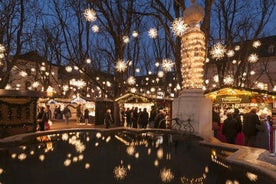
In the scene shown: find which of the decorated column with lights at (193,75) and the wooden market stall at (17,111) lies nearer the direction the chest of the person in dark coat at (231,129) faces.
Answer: the decorated column with lights

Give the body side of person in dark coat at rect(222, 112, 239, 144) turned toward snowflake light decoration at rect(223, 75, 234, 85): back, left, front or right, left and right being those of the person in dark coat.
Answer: front

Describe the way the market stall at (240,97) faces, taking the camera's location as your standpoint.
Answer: facing the viewer

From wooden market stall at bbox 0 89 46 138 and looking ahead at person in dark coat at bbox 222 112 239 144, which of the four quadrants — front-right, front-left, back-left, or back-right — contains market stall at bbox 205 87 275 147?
front-left

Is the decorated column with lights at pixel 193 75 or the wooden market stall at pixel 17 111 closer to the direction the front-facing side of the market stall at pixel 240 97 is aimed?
the decorated column with lights

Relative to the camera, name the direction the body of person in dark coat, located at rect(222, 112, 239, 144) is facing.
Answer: away from the camera

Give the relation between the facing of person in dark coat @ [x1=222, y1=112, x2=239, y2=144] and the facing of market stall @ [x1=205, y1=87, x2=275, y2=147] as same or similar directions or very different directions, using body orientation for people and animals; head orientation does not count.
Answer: very different directions

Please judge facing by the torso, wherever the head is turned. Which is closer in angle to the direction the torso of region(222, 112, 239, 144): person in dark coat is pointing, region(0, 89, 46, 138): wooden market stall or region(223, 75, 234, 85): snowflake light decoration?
the snowflake light decoration

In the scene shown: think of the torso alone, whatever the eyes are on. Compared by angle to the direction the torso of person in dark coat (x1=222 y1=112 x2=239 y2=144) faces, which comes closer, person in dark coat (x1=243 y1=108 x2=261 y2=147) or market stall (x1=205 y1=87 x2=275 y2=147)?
the market stall

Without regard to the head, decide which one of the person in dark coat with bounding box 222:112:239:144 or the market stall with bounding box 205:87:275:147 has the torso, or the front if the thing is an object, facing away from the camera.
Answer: the person in dark coat

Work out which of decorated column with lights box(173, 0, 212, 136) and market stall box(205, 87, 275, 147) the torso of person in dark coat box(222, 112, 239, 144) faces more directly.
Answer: the market stall

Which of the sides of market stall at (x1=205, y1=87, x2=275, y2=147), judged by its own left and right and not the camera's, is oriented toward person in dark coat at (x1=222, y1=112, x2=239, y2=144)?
front

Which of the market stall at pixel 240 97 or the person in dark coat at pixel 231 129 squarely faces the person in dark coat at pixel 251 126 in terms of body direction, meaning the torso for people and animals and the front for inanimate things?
the market stall

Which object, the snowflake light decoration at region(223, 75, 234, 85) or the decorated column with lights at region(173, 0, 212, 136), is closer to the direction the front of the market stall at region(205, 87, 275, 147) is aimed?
the decorated column with lights

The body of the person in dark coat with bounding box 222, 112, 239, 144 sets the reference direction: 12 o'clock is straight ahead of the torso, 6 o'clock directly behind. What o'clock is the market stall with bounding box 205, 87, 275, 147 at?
The market stall is roughly at 12 o'clock from the person in dark coat.
